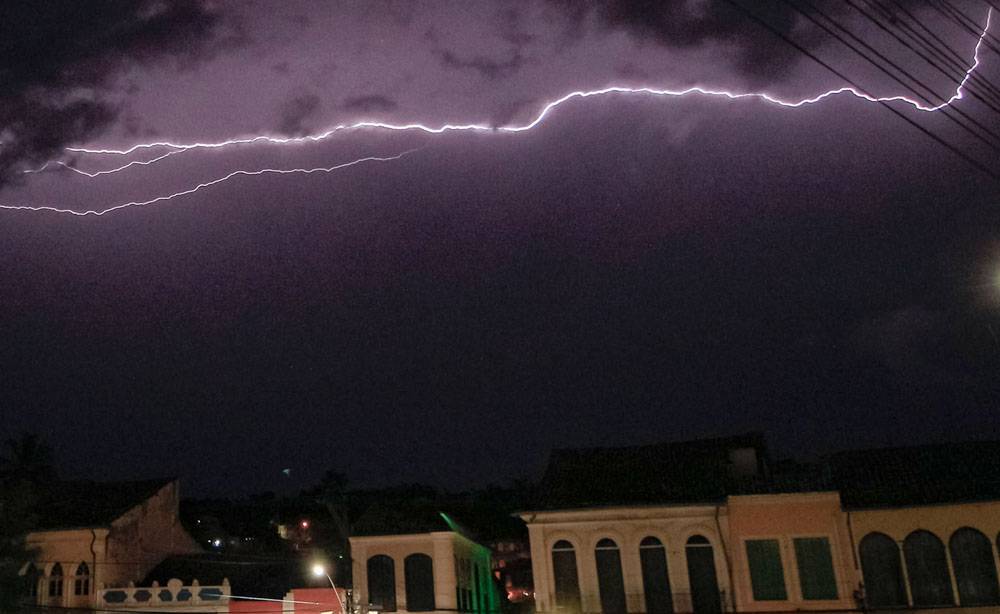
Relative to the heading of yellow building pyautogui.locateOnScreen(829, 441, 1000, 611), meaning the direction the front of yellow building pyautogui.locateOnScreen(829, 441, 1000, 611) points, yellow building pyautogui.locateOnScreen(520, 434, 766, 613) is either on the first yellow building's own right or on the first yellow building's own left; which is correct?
on the first yellow building's own right

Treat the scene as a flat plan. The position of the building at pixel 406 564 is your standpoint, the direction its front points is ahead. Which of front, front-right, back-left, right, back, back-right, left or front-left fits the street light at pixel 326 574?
right

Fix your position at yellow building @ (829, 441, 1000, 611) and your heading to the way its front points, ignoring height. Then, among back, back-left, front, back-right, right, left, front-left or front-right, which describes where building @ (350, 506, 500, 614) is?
right

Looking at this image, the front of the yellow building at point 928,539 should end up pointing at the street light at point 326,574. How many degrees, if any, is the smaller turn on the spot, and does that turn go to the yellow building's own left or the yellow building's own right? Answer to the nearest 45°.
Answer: approximately 90° to the yellow building's own right

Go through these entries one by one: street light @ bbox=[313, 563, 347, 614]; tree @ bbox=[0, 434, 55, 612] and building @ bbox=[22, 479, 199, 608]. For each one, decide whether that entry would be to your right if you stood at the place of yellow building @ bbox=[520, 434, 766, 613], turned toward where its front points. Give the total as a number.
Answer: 3

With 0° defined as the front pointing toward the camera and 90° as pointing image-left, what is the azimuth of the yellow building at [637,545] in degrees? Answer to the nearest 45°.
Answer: approximately 0°

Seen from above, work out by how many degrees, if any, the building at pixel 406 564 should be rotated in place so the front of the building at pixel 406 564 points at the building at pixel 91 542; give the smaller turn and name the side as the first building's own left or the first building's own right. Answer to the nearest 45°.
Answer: approximately 90° to the first building's own right

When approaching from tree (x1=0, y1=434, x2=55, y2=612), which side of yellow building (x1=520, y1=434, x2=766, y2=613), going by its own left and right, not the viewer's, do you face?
right

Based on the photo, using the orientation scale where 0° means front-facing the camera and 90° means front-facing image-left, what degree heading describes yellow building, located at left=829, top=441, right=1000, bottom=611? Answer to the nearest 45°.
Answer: approximately 0°

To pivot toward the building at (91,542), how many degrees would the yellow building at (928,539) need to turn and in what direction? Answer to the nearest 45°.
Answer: approximately 90° to its right

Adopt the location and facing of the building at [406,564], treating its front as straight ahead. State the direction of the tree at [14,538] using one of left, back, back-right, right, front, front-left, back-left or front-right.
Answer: right
